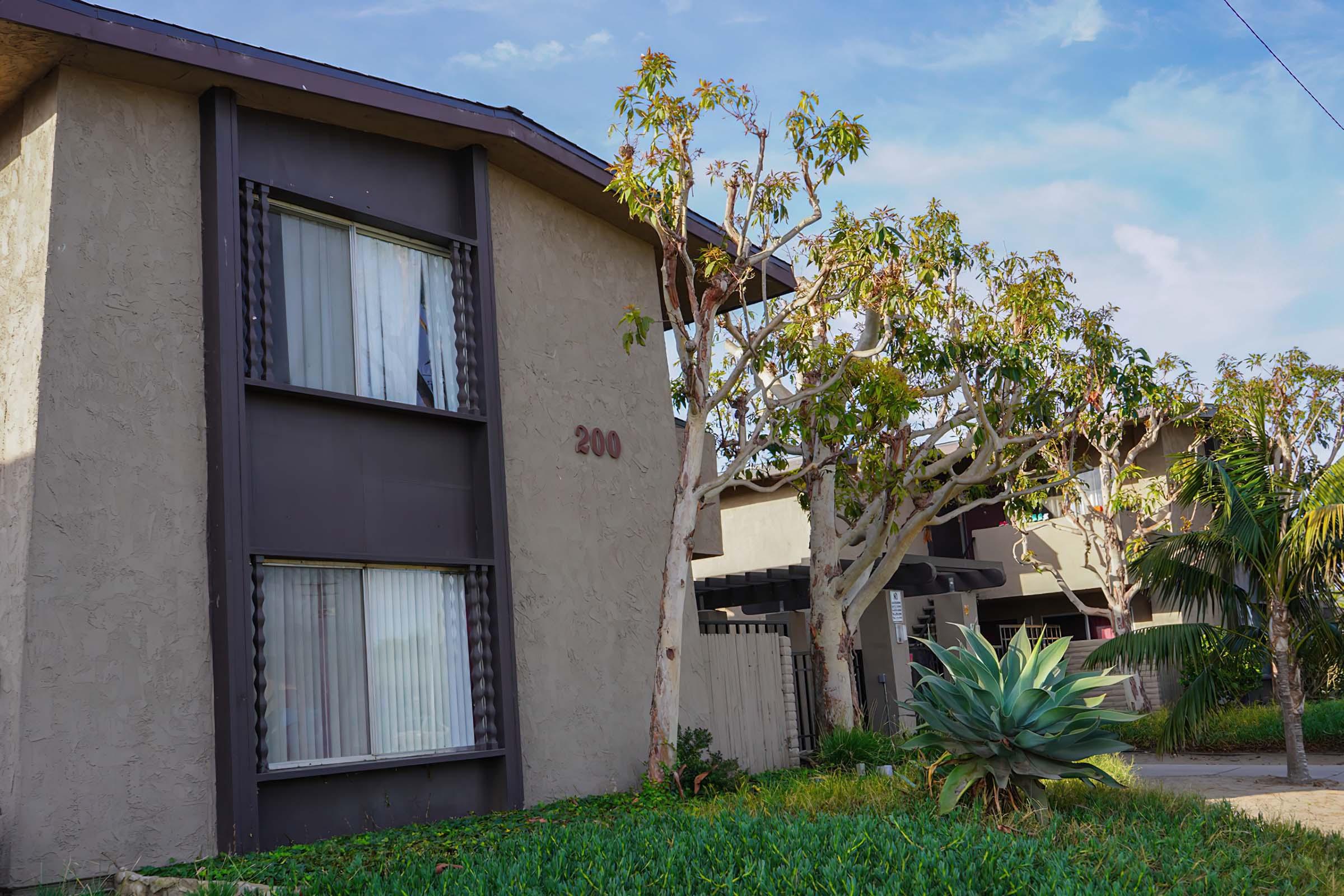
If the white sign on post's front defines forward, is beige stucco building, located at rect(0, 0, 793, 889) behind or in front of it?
in front

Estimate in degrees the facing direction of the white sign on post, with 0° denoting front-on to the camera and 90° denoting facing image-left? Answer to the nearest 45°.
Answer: approximately 0°

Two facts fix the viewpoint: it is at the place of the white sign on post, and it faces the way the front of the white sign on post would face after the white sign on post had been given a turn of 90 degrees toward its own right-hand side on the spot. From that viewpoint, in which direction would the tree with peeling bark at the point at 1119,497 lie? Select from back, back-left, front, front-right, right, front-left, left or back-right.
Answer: back-right

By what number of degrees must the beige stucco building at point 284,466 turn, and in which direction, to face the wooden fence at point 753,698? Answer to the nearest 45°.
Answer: approximately 90° to its left

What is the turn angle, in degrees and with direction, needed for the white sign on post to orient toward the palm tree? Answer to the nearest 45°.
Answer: approximately 45° to its left

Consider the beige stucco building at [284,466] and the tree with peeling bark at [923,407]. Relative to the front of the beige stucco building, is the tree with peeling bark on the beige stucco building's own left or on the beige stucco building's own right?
on the beige stucco building's own left

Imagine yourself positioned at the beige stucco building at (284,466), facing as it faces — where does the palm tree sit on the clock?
The palm tree is roughly at 10 o'clock from the beige stucco building.

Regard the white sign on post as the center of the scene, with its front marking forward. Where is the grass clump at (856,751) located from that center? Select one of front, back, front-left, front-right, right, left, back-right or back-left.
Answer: front

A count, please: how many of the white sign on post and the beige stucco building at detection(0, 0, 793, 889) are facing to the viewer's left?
0

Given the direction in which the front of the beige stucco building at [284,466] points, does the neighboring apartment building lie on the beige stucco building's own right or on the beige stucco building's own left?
on the beige stucco building's own left

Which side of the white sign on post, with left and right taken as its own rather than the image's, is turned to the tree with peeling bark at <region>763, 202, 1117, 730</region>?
front

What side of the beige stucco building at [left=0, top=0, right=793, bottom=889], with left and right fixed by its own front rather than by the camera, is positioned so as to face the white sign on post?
left
